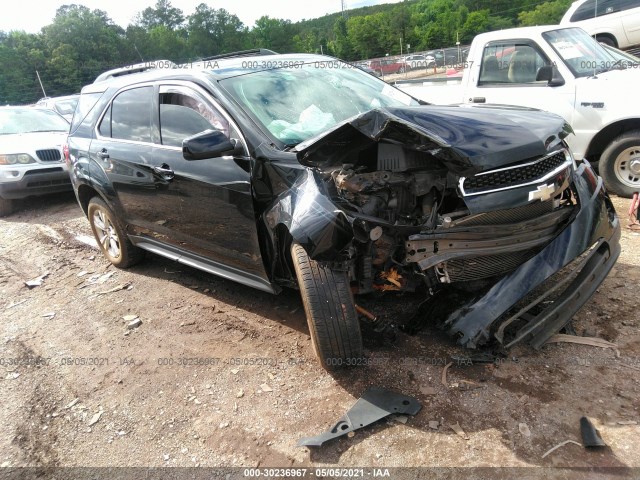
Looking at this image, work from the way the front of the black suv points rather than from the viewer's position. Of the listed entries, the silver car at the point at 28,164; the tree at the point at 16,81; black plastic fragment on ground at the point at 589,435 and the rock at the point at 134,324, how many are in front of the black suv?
1

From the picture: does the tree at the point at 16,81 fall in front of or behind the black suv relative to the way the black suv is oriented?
behind

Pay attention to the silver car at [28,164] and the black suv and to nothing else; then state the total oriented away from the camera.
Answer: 0

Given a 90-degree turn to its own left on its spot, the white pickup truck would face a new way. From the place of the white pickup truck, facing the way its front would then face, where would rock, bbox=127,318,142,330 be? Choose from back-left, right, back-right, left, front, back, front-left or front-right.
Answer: back

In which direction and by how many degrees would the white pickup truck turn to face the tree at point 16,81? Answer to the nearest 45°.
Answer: approximately 180°

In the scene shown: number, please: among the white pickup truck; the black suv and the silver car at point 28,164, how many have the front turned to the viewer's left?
0

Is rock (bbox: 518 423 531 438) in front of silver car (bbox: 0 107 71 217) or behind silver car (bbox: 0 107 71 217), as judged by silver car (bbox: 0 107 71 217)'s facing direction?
in front

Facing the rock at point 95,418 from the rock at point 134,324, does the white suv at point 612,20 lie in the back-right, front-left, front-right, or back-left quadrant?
back-left

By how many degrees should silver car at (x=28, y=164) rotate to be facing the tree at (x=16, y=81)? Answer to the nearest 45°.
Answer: approximately 135° to its left

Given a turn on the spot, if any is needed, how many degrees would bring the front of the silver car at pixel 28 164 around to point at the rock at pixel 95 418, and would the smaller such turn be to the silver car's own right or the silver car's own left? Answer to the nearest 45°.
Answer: approximately 45° to the silver car's own right

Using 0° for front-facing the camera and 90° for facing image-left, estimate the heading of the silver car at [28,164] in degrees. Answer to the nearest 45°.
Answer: approximately 315°

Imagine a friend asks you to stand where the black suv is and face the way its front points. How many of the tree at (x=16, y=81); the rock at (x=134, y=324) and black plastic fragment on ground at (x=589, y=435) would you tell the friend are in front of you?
1

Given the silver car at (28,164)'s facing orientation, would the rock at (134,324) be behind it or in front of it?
in front

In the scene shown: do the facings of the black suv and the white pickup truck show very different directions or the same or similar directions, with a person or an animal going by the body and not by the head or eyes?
same or similar directions

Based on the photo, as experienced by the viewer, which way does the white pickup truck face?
facing the viewer and to the right of the viewer
